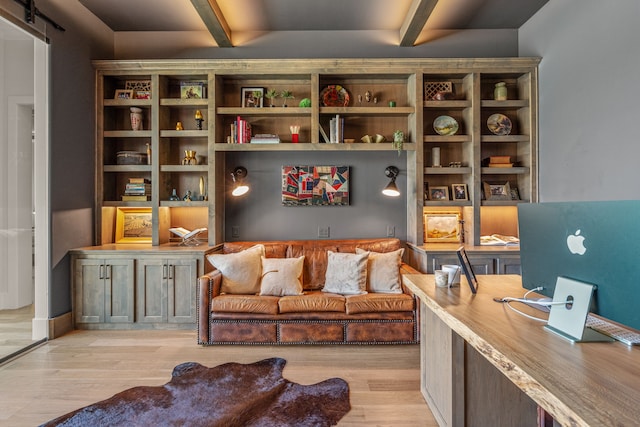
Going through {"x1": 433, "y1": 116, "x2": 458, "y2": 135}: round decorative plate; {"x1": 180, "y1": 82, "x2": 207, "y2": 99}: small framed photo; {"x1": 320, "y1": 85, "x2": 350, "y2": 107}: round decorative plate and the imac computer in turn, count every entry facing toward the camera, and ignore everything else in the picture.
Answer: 3

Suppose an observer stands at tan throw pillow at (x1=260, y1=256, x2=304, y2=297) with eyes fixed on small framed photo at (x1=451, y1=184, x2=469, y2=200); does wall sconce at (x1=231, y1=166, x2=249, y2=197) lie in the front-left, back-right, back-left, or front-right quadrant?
back-left

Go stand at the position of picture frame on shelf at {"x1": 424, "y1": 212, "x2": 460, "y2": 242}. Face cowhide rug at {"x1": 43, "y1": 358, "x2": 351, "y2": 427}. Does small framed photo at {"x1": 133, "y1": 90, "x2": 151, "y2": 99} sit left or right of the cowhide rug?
right

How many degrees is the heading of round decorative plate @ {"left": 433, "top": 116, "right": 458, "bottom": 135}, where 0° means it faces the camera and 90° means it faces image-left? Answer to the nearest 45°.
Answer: approximately 0°

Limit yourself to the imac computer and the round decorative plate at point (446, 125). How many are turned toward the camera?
1
